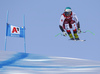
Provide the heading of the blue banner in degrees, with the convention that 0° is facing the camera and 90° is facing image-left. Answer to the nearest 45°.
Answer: approximately 0°

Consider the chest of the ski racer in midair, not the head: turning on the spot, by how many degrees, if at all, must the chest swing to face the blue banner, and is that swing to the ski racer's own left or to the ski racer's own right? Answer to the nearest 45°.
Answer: approximately 90° to the ski racer's own right

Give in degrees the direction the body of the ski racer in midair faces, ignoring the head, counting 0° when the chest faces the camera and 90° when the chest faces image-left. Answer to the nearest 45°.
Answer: approximately 0°

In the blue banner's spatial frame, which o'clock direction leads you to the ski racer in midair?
The ski racer in midair is roughly at 10 o'clock from the blue banner.
